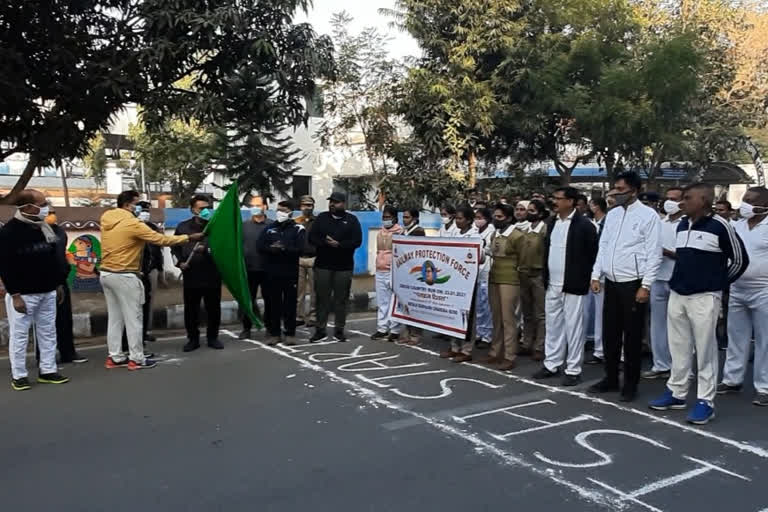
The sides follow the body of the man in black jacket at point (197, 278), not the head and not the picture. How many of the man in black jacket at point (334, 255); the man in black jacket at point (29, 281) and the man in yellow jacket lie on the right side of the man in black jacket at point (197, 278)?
2

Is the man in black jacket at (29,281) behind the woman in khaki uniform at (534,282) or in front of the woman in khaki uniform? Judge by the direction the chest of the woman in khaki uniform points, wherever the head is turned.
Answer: in front

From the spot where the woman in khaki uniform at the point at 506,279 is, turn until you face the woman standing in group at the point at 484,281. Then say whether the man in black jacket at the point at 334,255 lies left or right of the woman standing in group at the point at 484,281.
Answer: left

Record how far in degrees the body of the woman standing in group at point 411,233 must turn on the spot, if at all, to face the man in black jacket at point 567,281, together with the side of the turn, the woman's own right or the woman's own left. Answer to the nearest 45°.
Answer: approximately 90° to the woman's own left

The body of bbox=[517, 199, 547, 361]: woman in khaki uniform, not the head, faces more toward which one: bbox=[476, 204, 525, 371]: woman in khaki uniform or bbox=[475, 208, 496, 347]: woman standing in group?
the woman in khaki uniform

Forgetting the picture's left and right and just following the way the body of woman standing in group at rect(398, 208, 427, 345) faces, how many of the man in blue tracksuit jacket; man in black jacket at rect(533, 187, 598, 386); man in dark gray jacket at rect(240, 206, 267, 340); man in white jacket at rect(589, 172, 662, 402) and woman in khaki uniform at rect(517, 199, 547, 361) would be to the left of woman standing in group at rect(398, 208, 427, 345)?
4

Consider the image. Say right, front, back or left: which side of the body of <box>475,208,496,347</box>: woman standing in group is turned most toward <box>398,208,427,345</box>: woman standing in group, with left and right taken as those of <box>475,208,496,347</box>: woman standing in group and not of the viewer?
right

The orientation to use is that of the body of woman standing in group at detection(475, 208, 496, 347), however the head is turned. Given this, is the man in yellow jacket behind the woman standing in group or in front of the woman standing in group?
in front

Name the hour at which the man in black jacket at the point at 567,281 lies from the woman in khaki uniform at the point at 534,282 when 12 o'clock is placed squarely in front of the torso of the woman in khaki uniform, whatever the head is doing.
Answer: The man in black jacket is roughly at 10 o'clock from the woman in khaki uniform.

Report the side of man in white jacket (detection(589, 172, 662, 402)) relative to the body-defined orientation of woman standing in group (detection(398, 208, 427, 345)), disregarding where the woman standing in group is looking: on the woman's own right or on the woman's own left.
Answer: on the woman's own left

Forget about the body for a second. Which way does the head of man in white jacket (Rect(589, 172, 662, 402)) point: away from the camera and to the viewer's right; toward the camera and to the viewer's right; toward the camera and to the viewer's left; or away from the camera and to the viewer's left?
toward the camera and to the viewer's left

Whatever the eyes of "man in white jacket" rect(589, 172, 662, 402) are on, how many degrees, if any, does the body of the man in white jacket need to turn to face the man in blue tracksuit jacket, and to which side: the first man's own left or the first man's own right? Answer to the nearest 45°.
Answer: approximately 90° to the first man's own left

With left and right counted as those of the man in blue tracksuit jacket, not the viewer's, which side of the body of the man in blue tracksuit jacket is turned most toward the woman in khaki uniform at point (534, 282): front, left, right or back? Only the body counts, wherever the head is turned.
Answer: right

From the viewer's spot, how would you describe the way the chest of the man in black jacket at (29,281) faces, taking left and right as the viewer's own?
facing the viewer and to the right of the viewer
